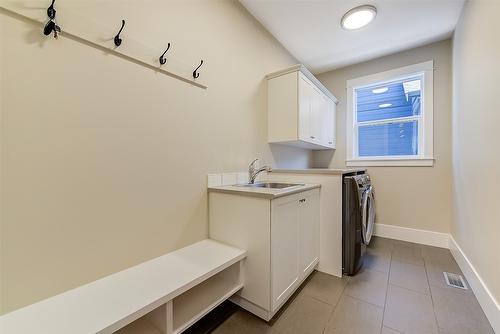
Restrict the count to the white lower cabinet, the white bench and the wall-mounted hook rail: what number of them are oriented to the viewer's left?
0

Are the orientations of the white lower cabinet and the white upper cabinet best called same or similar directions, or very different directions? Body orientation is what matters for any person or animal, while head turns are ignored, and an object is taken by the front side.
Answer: same or similar directions

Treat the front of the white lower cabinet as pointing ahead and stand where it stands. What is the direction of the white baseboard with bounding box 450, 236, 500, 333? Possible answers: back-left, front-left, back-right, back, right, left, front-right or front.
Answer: front-left

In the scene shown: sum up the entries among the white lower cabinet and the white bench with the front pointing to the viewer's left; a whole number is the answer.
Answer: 0

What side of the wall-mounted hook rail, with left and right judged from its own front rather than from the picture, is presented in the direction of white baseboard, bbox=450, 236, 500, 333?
front

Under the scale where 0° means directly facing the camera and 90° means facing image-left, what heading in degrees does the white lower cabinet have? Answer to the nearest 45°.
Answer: approximately 315°

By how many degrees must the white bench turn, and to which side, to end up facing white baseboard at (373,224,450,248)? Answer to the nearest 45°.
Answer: approximately 45° to its left

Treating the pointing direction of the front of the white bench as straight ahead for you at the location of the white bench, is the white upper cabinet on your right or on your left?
on your left

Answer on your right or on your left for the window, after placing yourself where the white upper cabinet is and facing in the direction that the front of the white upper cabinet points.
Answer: on your left

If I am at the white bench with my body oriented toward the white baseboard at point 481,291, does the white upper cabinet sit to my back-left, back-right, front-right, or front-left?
front-left

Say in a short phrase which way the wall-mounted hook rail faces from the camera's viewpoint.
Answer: facing the viewer and to the right of the viewer
